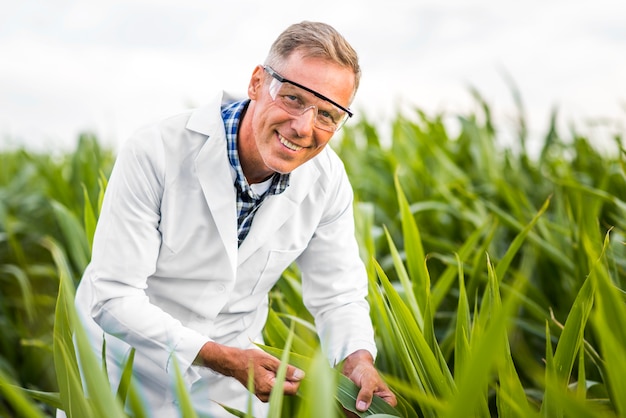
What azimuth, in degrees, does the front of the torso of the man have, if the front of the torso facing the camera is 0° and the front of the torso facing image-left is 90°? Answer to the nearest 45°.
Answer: approximately 315°
